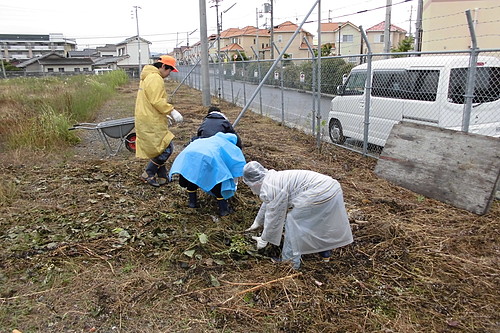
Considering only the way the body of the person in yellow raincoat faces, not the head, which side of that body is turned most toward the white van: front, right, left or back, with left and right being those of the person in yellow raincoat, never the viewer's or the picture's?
front

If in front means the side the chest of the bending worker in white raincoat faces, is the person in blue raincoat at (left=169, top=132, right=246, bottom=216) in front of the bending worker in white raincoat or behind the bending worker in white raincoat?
in front

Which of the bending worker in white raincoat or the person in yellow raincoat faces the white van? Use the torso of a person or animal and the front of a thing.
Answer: the person in yellow raincoat

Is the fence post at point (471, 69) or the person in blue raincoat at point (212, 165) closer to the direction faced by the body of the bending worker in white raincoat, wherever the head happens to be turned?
the person in blue raincoat

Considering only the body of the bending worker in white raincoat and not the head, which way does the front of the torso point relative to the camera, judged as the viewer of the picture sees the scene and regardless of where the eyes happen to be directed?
to the viewer's left

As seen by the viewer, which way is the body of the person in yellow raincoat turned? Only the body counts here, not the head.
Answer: to the viewer's right

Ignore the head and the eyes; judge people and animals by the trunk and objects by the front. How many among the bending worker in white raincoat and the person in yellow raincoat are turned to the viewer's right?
1

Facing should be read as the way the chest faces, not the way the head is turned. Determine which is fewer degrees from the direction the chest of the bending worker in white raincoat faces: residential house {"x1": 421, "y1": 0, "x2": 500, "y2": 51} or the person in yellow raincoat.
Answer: the person in yellow raincoat

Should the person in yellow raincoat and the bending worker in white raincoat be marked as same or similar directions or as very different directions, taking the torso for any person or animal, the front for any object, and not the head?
very different directions

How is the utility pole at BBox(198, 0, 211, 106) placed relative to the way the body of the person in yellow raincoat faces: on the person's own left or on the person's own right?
on the person's own left

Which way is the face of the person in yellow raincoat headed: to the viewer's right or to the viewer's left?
to the viewer's right
